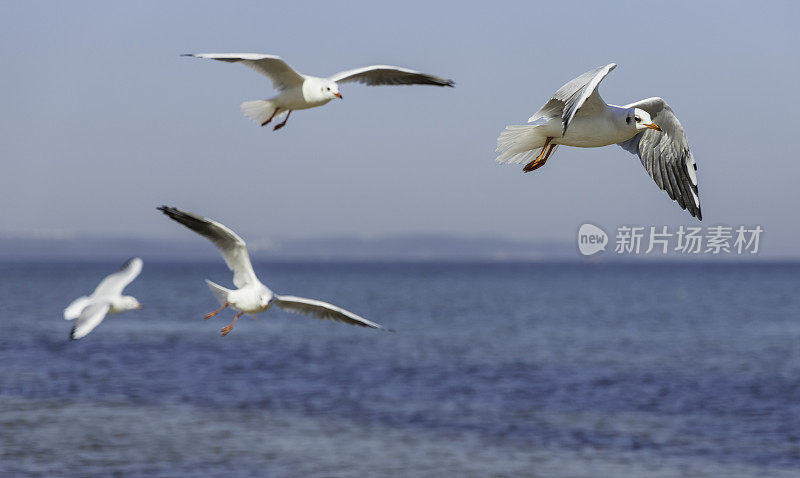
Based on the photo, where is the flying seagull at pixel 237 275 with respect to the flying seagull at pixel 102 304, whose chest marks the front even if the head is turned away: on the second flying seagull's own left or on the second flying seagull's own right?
on the second flying seagull's own right

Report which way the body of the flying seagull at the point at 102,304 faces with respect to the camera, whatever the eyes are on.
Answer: to the viewer's right

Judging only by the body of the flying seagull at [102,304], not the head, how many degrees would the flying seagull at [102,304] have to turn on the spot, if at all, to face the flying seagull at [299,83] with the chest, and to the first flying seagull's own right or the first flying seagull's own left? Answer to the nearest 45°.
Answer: approximately 45° to the first flying seagull's own right

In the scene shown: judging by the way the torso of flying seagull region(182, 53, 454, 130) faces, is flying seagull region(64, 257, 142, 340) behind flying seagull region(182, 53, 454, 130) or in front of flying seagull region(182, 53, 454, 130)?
behind

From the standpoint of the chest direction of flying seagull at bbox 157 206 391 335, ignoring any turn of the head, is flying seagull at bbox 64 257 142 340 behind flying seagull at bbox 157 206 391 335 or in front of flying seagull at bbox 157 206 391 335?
behind

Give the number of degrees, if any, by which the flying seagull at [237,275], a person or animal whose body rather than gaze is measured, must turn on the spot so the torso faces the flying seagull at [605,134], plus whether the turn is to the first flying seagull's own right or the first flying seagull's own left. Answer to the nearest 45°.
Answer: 0° — it already faces it

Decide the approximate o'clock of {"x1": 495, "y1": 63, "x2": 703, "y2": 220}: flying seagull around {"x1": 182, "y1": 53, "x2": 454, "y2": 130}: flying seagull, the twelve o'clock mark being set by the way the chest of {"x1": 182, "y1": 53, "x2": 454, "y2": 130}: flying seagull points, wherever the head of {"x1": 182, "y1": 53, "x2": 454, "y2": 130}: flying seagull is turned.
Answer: {"x1": 495, "y1": 63, "x2": 703, "y2": 220}: flying seagull is roughly at 12 o'clock from {"x1": 182, "y1": 53, "x2": 454, "y2": 130}: flying seagull.

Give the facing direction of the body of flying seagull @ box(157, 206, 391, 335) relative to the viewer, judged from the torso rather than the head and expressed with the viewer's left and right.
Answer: facing the viewer and to the right of the viewer
